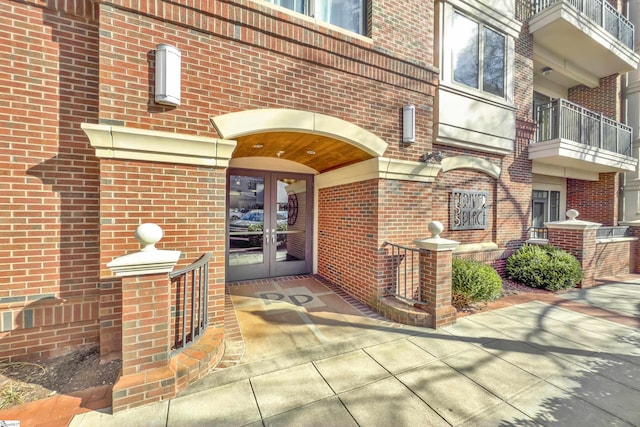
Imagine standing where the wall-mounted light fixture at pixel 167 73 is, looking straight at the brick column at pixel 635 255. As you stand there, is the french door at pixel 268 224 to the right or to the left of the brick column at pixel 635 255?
left

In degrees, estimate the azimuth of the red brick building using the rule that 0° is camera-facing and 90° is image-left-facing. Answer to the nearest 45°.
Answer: approximately 315°
